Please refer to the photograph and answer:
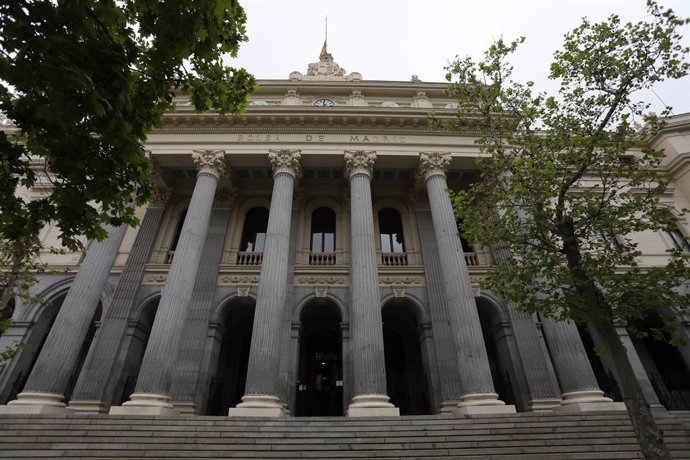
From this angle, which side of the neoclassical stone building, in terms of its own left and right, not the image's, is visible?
front
